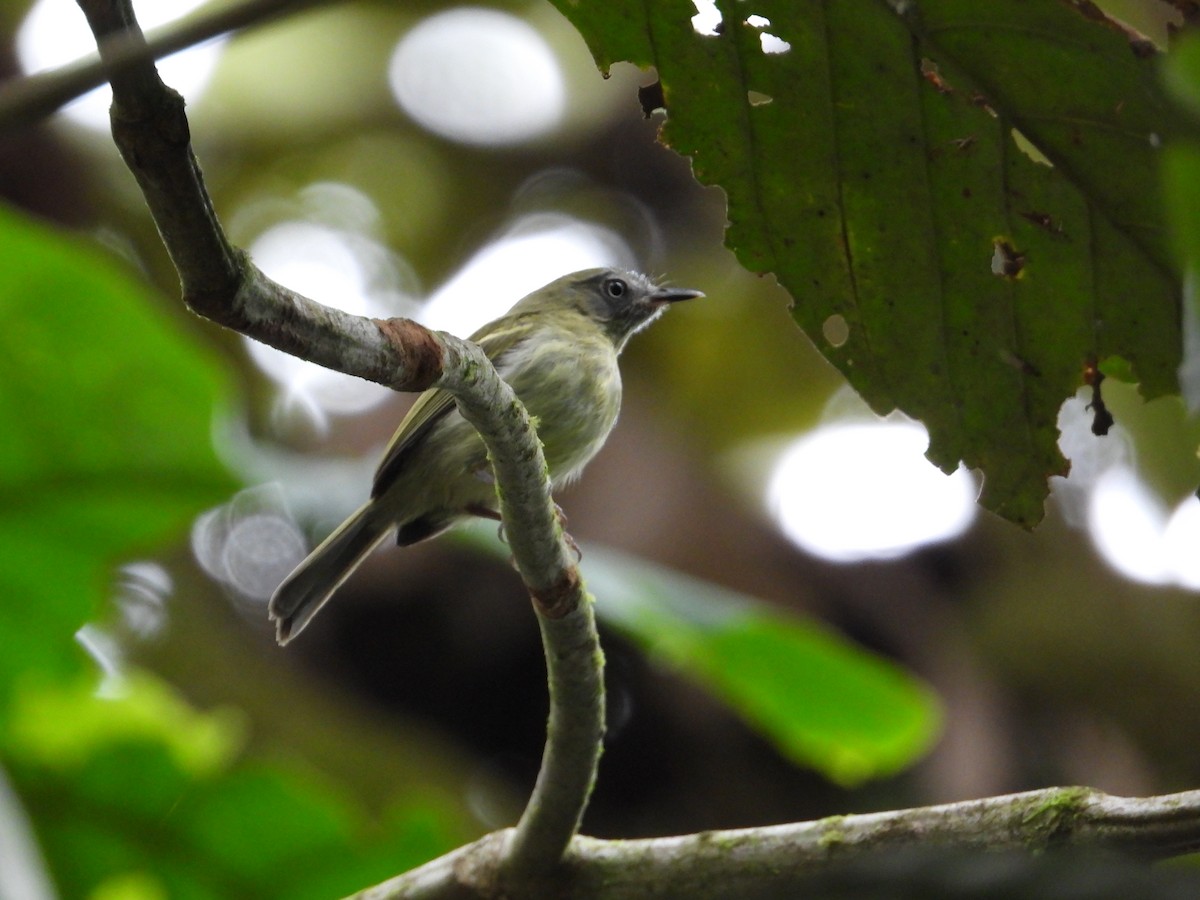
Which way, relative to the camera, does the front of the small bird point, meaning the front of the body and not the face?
to the viewer's right
